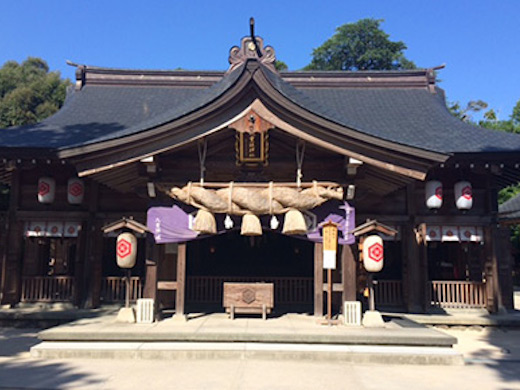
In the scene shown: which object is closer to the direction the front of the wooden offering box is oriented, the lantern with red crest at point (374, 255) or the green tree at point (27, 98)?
the lantern with red crest

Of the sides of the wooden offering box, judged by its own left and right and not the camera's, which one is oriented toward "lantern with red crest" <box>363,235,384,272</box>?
left

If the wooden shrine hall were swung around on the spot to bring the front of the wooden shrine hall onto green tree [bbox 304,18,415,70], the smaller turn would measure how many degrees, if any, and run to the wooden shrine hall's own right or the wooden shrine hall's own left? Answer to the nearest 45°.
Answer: approximately 180°

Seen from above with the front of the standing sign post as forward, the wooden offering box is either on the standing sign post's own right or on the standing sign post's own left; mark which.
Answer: on the standing sign post's own right

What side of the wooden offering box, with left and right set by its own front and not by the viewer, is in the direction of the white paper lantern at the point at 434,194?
left

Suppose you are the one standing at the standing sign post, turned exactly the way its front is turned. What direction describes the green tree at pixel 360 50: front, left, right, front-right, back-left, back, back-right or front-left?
back

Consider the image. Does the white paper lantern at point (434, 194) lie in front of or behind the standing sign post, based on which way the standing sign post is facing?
behind

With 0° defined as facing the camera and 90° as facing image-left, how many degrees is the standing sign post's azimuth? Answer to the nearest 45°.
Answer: approximately 0°

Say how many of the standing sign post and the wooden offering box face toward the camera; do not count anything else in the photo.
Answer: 2

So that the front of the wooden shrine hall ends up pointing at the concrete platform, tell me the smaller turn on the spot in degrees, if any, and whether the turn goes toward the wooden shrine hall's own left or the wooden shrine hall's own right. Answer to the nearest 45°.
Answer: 0° — it already faces it

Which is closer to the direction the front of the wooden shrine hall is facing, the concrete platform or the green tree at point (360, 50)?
the concrete platform
